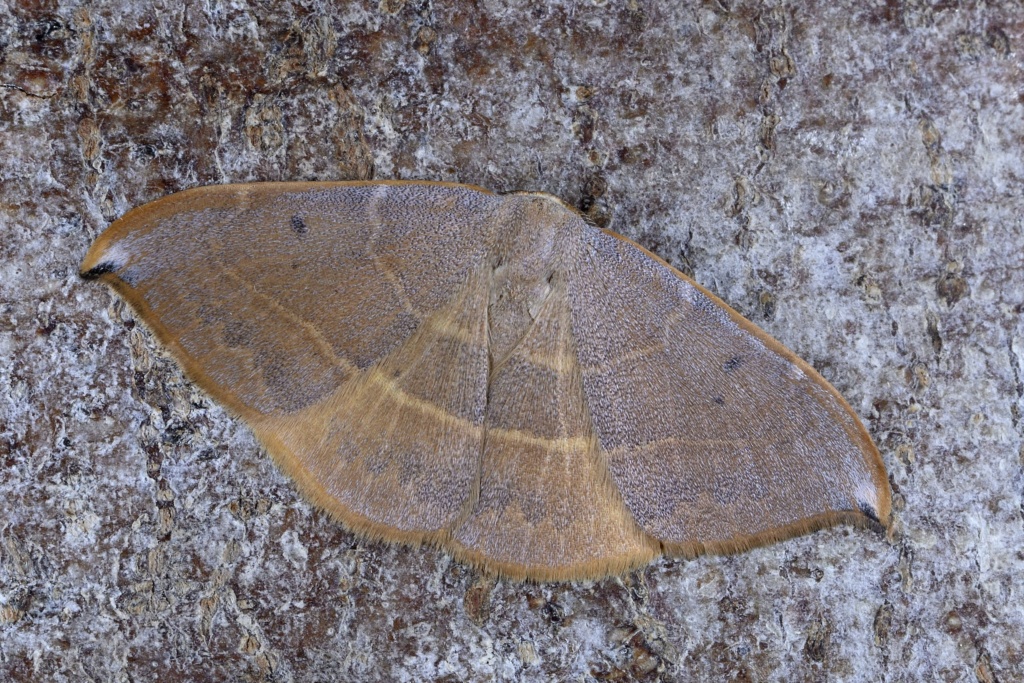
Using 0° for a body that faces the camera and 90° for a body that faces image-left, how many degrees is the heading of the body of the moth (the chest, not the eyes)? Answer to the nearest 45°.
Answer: approximately 180°
